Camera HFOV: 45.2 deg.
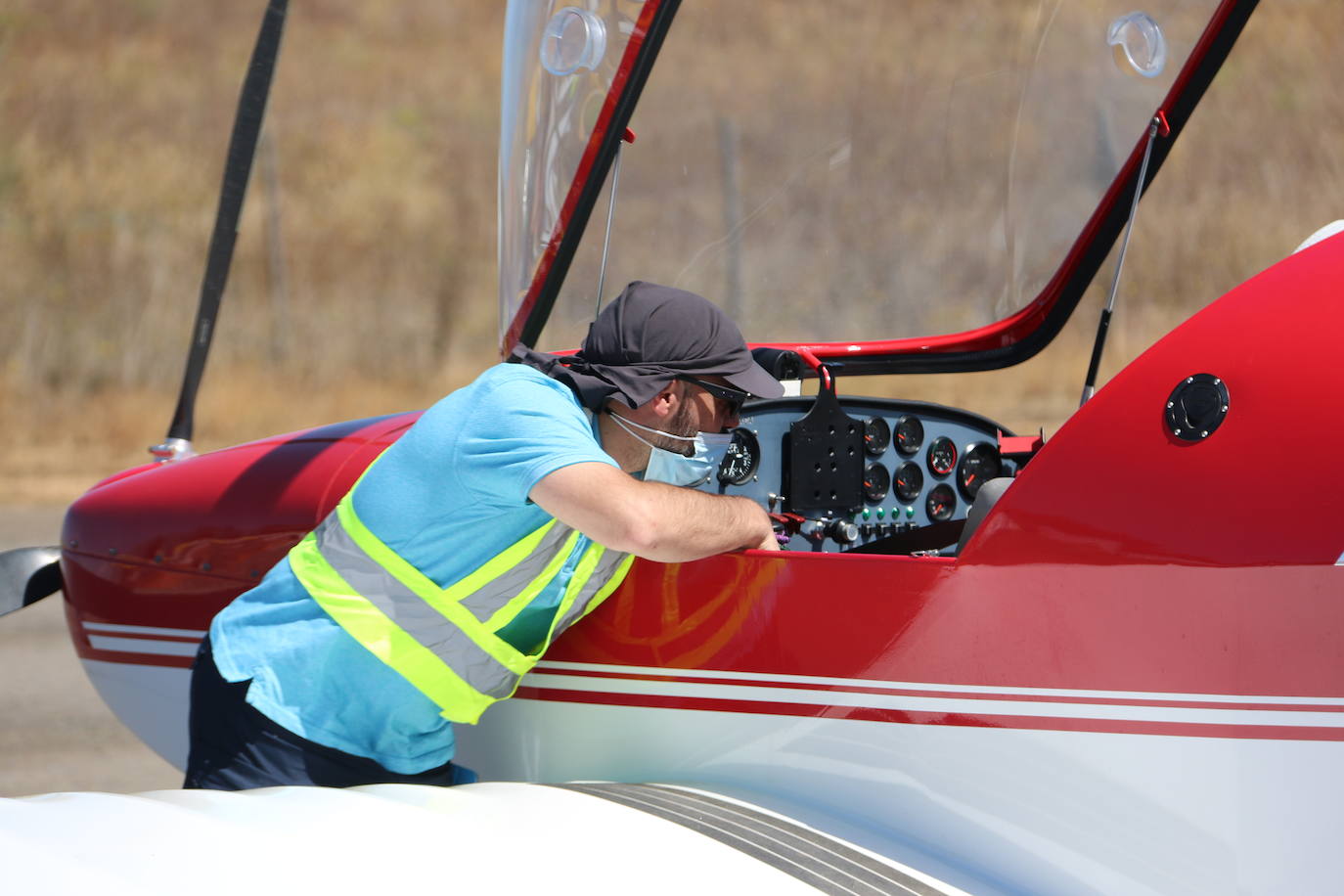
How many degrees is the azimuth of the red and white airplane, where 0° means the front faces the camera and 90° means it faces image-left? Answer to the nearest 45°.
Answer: approximately 135°

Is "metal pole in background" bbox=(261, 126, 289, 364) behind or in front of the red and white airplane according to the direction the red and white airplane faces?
in front
